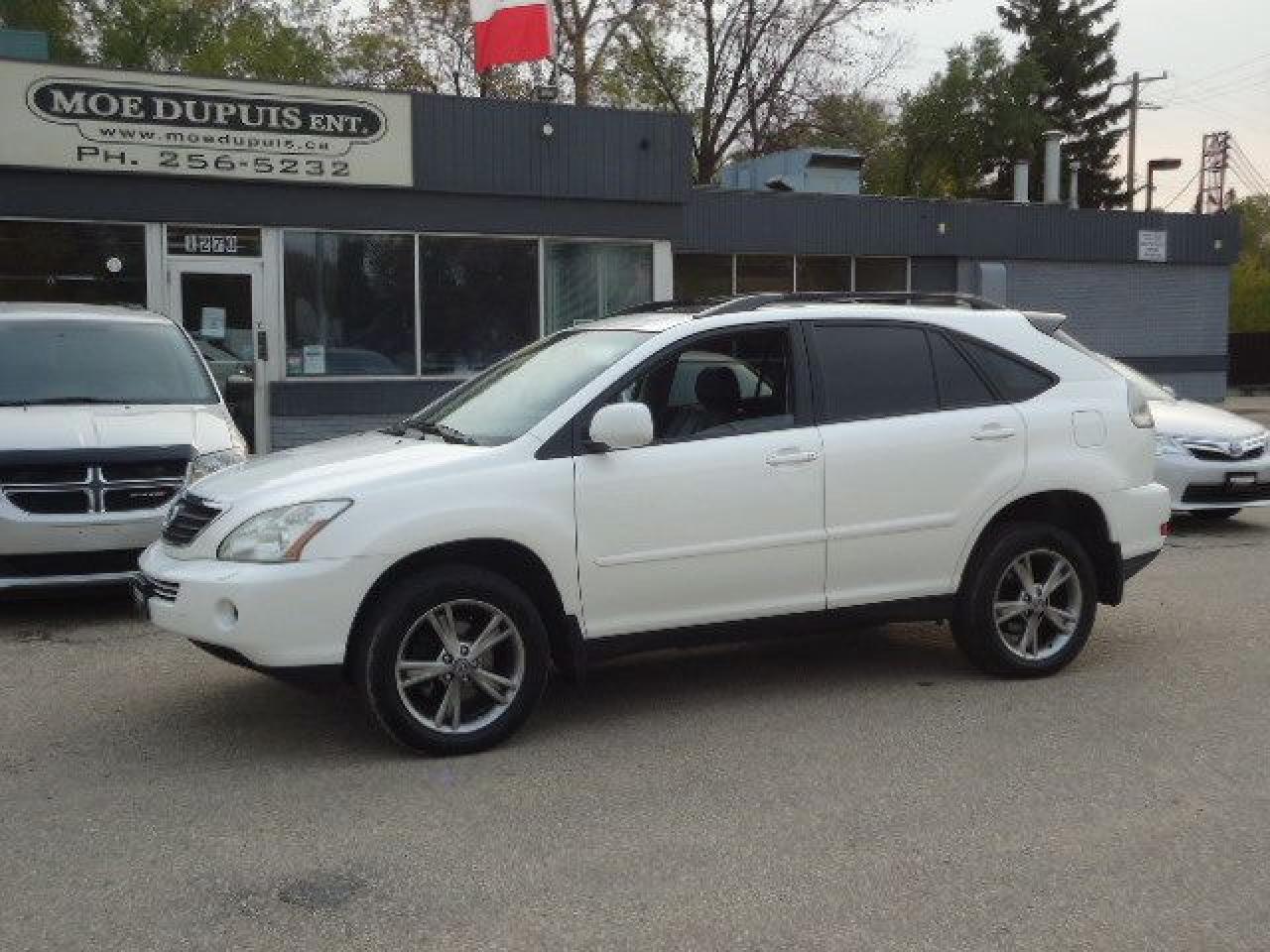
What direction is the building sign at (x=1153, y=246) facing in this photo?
toward the camera

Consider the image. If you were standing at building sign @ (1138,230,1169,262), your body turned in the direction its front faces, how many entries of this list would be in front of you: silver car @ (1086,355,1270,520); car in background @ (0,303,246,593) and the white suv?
3

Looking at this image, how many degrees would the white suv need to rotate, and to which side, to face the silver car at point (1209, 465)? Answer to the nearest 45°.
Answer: approximately 180°

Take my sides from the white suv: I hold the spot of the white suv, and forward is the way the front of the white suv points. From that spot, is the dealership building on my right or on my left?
on my right

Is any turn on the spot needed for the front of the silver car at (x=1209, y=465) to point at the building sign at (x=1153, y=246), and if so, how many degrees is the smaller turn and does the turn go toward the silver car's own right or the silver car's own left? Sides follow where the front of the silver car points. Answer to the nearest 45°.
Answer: approximately 135° to the silver car's own left

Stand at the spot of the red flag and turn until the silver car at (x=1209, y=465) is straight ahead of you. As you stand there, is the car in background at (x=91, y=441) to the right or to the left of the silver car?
right

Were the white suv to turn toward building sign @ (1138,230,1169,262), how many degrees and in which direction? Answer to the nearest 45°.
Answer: approximately 180°

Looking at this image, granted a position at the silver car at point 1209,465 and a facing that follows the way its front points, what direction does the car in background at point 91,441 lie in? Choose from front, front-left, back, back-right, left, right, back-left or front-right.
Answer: right

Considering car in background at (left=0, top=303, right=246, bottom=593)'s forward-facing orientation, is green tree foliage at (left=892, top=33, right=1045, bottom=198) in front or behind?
behind

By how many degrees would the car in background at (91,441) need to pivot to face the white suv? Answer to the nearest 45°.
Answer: approximately 45° to its left

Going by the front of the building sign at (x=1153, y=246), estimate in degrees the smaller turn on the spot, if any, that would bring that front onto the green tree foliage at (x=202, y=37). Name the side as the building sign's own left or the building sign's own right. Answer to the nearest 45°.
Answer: approximately 90° to the building sign's own right

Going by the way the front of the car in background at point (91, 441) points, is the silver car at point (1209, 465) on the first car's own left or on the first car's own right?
on the first car's own left

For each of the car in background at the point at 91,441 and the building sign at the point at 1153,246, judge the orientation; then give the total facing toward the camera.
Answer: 2

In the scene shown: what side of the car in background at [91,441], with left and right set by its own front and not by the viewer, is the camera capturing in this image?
front

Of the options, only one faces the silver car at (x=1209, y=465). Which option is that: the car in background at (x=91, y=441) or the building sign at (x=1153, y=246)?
the building sign

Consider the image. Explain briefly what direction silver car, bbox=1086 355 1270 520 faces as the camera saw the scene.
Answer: facing the viewer and to the right of the viewer

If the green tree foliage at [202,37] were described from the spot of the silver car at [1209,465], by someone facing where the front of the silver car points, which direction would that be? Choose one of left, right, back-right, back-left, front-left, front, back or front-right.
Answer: back
